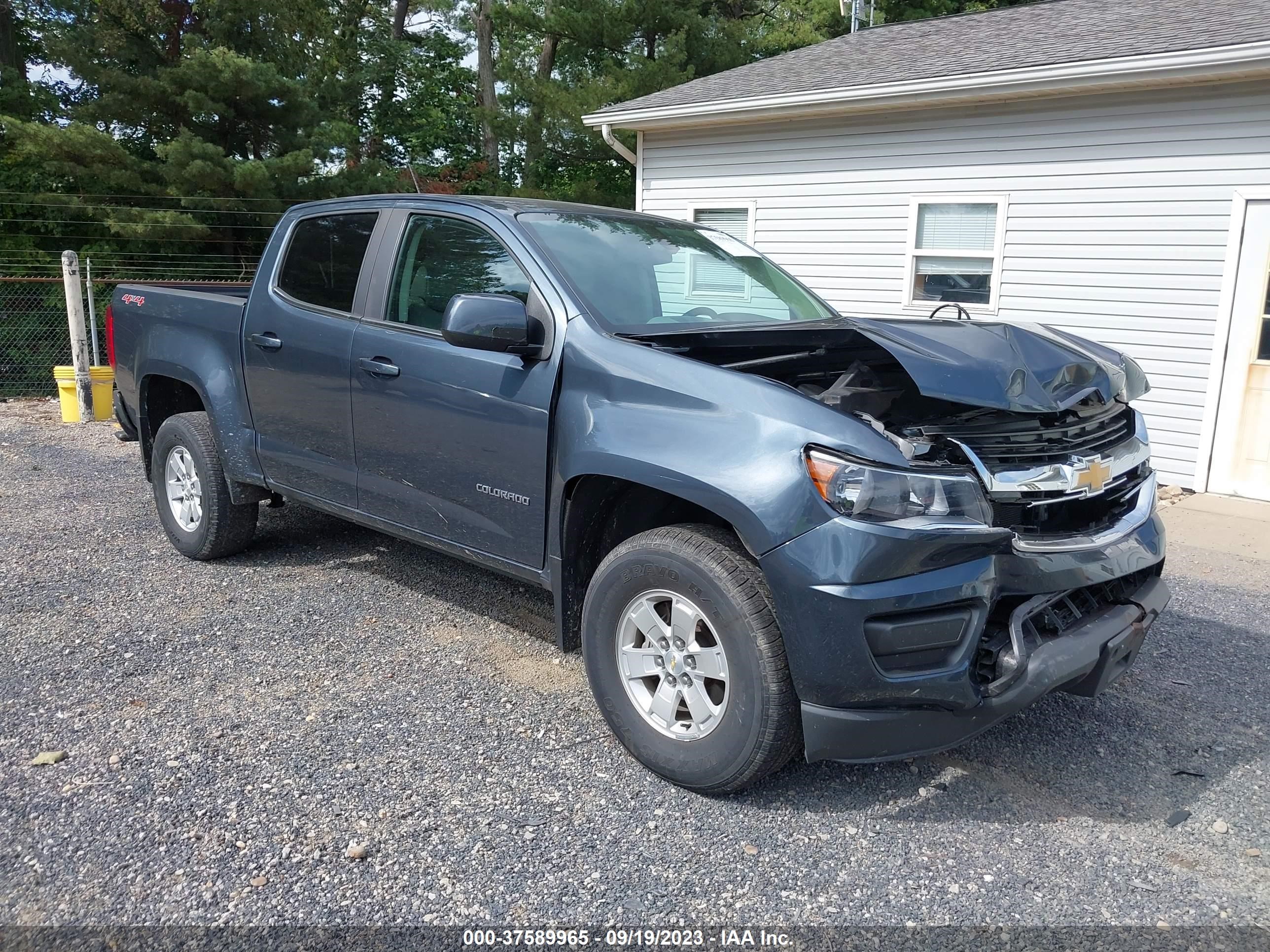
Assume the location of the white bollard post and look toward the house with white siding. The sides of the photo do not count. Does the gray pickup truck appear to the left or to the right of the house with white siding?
right

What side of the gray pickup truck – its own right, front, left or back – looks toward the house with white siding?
left

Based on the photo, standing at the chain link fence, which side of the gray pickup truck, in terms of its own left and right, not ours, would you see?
back

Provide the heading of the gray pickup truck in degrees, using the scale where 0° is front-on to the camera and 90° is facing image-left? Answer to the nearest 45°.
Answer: approximately 315°

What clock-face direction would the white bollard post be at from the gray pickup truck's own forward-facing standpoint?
The white bollard post is roughly at 6 o'clock from the gray pickup truck.
